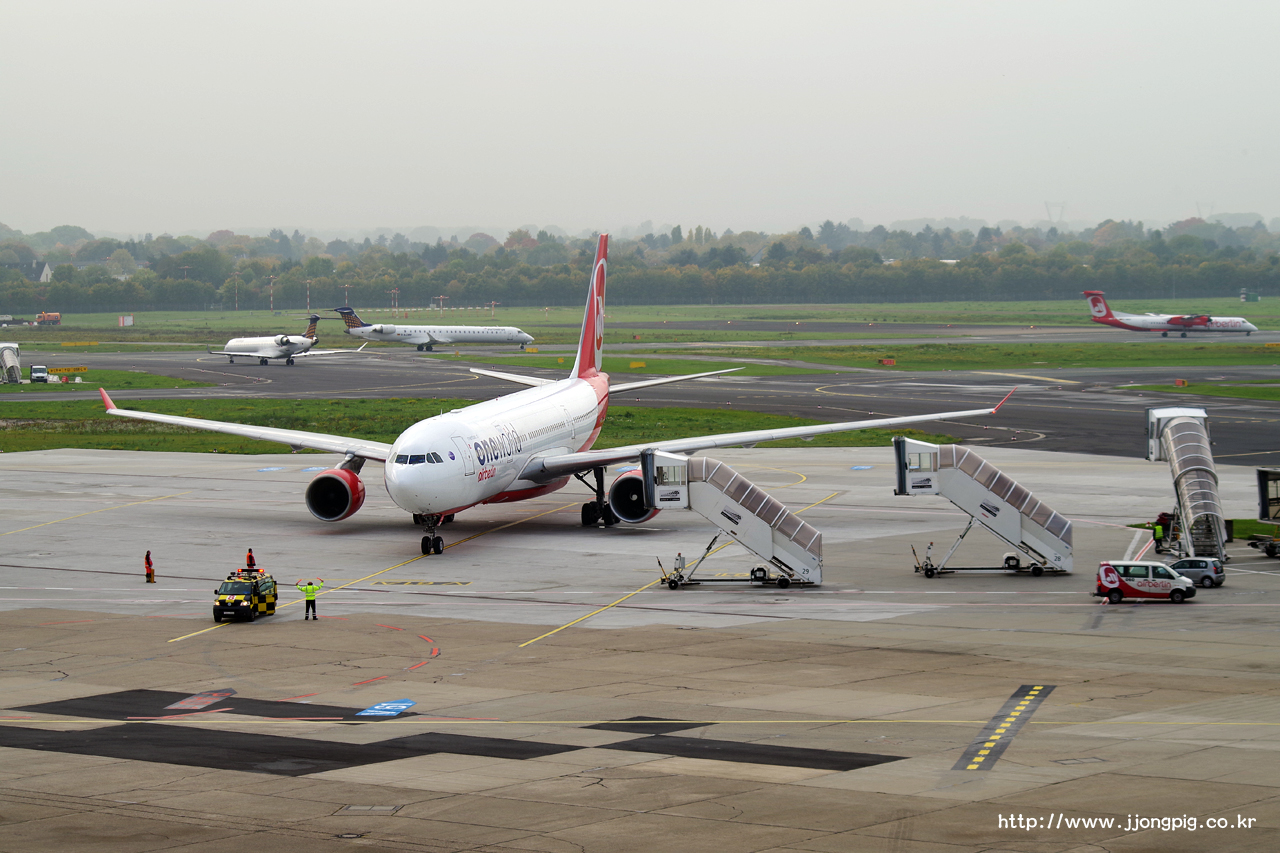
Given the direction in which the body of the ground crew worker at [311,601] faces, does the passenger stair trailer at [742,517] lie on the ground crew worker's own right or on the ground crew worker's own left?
on the ground crew worker's own right

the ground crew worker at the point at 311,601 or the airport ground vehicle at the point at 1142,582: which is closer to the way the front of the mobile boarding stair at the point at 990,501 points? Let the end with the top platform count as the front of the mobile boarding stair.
the ground crew worker

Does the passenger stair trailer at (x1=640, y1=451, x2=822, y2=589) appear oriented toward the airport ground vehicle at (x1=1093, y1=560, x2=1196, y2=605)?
no

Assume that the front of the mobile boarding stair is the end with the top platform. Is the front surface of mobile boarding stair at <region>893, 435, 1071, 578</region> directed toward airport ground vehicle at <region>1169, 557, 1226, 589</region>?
no

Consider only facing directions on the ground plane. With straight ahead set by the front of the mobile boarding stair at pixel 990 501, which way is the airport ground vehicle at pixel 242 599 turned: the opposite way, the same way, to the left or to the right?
to the left

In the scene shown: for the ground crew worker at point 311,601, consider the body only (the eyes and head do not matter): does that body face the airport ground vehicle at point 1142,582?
no

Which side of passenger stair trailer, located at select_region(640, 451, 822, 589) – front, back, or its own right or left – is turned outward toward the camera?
left

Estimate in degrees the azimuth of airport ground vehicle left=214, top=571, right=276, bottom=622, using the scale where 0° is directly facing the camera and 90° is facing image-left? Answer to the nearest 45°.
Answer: approximately 45°

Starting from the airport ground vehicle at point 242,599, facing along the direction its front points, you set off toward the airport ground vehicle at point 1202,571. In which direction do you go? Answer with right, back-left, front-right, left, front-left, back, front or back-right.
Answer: back-left

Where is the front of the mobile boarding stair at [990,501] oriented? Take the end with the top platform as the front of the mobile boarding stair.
to the viewer's left

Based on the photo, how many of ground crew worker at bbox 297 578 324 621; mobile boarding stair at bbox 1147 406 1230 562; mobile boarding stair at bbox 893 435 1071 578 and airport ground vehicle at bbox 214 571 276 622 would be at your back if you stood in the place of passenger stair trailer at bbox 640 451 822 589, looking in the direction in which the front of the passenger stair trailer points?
2

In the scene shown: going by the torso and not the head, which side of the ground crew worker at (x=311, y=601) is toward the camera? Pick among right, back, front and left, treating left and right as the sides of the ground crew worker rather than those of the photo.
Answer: back

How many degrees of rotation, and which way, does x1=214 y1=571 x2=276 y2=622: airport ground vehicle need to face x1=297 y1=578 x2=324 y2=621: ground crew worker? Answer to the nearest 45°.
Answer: approximately 135° to its left

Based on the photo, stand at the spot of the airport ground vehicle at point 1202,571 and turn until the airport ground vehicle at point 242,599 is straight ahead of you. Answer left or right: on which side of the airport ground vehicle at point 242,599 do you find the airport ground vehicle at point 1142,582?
left

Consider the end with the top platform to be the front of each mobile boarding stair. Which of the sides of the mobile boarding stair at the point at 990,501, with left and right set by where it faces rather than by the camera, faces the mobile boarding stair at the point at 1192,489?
back
